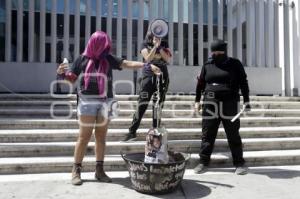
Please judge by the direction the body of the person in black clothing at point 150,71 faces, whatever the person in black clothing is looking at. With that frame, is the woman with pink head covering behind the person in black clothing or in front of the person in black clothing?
in front

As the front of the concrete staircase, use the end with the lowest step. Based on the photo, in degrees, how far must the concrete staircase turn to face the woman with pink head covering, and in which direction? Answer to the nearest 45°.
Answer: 0° — it already faces them

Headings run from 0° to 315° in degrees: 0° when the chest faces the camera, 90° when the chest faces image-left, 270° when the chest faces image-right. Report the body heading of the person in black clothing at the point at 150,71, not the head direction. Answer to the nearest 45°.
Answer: approximately 0°
